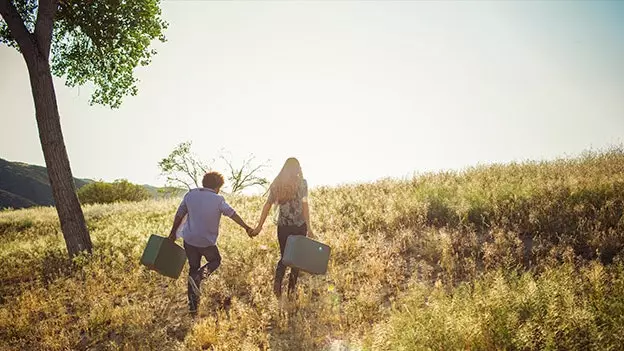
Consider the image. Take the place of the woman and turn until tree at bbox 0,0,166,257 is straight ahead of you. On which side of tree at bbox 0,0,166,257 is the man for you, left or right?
left

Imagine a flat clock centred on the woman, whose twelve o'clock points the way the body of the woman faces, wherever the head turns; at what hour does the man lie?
The man is roughly at 9 o'clock from the woman.

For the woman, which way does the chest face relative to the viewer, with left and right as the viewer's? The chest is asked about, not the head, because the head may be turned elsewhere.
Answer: facing away from the viewer

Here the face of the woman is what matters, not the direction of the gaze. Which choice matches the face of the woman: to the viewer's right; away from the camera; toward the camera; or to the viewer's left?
away from the camera

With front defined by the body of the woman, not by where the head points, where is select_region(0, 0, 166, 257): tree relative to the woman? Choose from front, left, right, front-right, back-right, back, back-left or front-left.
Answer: front-left

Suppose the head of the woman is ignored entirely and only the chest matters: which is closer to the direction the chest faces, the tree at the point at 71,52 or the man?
the tree
